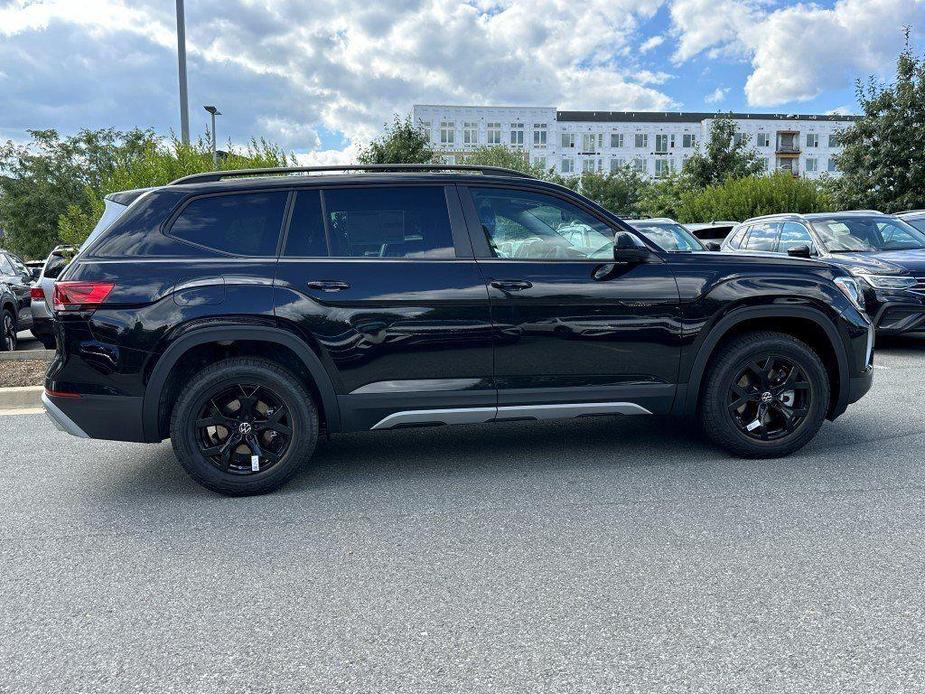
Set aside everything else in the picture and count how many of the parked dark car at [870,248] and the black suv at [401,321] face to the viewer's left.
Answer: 0

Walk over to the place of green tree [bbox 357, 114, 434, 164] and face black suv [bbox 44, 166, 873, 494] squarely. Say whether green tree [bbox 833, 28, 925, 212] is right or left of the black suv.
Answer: left

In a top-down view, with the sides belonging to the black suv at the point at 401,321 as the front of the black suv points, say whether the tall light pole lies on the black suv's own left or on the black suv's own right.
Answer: on the black suv's own left

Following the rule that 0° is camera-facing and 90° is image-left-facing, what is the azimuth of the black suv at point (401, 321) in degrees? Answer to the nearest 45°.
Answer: approximately 270°

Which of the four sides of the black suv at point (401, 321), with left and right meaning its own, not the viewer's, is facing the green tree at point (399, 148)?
left

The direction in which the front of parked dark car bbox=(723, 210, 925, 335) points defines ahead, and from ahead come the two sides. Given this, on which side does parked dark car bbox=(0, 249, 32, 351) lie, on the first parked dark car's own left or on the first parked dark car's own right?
on the first parked dark car's own right

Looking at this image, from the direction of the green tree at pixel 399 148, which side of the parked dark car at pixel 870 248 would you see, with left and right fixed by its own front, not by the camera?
back

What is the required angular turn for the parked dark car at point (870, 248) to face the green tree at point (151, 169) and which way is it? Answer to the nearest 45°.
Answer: approximately 135° to its right

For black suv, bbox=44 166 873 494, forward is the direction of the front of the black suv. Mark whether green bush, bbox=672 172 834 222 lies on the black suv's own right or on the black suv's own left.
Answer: on the black suv's own left

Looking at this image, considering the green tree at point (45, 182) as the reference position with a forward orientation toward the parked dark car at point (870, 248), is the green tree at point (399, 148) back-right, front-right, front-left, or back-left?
front-left

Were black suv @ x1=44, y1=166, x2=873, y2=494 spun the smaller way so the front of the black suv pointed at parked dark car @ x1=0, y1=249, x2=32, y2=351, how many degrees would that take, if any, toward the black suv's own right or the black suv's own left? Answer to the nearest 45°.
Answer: approximately 135° to the black suv's own left

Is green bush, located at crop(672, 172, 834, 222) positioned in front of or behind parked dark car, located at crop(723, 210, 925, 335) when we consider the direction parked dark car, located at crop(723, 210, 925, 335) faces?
behind
